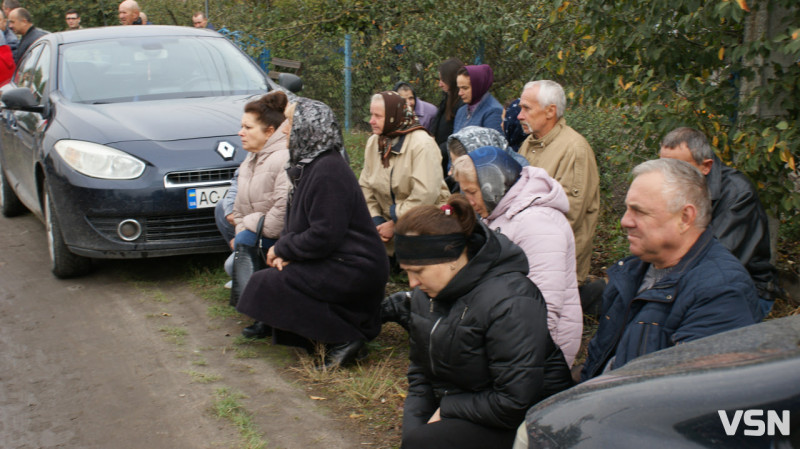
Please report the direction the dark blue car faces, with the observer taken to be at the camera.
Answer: facing the viewer and to the right of the viewer

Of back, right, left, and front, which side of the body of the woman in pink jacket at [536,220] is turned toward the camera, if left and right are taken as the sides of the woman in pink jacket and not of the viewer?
left

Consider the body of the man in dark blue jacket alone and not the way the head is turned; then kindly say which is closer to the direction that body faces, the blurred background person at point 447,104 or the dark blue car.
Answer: the dark blue car

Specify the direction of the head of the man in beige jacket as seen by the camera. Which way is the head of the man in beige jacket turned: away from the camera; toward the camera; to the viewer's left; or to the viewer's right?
to the viewer's left

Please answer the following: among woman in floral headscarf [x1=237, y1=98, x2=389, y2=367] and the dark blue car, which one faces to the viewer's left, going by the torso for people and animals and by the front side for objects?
the woman in floral headscarf

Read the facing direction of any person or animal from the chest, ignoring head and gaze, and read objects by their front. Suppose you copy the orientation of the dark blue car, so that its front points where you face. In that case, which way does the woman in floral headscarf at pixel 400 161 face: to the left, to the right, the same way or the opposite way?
to the right

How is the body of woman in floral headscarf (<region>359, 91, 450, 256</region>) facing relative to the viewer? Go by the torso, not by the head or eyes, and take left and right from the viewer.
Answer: facing the viewer and to the left of the viewer

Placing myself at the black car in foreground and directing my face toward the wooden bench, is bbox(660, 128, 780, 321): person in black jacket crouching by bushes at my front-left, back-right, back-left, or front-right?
front-right

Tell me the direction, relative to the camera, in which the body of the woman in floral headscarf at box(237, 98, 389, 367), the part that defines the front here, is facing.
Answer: to the viewer's left

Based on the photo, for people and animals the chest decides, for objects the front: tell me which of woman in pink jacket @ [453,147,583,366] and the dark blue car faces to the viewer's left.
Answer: the woman in pink jacket
